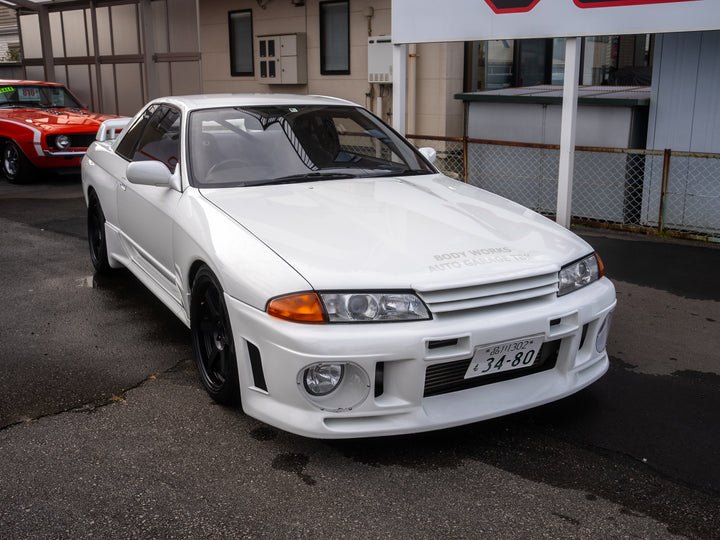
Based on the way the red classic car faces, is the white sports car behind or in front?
in front

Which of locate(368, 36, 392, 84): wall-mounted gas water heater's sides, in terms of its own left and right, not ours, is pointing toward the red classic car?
right

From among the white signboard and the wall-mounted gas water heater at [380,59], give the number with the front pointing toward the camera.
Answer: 2

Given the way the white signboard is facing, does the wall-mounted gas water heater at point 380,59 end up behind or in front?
behind

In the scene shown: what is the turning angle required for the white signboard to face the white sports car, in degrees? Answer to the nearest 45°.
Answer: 0° — it already faces it

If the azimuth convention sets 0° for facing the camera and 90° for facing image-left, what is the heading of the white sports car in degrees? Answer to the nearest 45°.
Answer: approximately 315°
